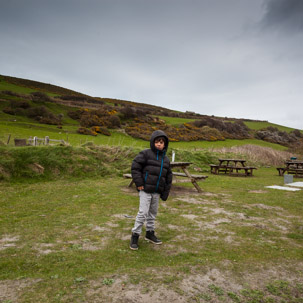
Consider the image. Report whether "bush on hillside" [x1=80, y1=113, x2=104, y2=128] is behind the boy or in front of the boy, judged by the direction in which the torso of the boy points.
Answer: behind

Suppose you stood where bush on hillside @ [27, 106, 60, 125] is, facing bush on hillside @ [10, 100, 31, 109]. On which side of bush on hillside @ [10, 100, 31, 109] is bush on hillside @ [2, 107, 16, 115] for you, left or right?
left

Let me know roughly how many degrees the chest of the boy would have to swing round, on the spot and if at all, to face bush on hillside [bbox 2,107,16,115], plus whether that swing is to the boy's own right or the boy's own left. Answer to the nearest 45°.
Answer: approximately 180°

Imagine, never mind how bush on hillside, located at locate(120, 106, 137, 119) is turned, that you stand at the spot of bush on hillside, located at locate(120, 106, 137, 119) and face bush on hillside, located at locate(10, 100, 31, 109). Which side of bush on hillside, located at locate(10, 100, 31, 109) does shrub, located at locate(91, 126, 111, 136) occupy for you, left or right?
left

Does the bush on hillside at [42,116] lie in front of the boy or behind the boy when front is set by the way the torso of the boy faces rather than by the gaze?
behind

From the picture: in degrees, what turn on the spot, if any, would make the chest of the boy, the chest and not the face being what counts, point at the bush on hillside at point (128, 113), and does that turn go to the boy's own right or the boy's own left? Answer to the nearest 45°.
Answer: approximately 135° to the boy's own left

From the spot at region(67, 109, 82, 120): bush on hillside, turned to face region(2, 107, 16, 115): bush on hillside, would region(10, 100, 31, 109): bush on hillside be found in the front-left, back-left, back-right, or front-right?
front-right

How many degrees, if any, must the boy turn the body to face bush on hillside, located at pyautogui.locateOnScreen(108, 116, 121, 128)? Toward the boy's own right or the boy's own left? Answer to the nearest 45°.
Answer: approximately 135° to the boy's own left

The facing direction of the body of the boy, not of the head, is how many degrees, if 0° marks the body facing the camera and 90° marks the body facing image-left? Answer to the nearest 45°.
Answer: approximately 315°

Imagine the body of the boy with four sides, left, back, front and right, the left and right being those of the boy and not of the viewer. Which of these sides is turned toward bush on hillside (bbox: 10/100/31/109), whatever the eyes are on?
back

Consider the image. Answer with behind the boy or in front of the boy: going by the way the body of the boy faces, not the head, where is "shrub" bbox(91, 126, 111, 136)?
behind

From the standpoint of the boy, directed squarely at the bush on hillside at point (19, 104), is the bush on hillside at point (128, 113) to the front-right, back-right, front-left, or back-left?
front-right
